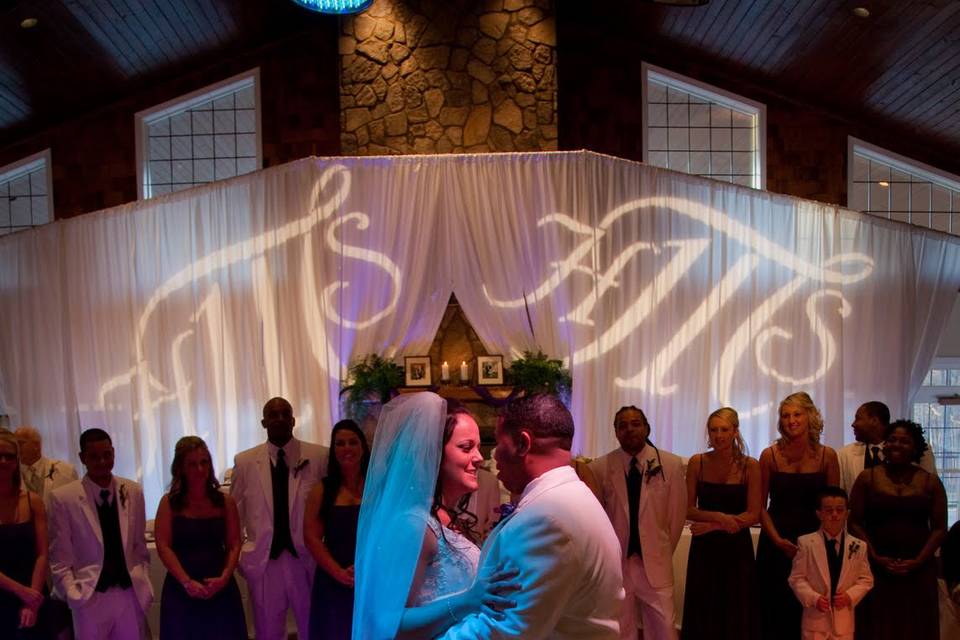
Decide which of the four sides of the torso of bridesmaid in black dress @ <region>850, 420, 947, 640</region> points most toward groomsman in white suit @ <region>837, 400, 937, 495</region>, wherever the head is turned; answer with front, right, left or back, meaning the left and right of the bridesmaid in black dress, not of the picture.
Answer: back

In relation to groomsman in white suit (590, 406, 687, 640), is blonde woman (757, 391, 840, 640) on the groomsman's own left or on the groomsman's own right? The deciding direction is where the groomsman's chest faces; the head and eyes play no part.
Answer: on the groomsman's own left

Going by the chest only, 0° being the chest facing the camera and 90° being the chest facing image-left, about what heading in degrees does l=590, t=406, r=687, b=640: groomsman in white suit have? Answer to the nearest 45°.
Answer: approximately 0°

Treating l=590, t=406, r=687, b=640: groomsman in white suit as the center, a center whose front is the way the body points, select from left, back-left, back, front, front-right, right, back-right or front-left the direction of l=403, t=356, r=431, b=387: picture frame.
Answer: back-right

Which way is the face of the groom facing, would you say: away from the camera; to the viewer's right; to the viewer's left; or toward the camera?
to the viewer's left

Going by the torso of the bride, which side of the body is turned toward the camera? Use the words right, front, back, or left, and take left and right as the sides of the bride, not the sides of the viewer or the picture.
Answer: right

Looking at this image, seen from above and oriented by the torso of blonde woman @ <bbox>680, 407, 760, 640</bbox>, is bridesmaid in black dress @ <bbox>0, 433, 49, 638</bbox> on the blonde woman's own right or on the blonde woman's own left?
on the blonde woman's own right

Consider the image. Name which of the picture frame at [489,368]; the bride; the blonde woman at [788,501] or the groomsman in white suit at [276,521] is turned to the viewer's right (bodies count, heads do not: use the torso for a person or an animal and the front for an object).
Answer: the bride

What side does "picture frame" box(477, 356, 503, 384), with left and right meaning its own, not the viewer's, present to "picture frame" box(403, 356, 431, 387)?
right

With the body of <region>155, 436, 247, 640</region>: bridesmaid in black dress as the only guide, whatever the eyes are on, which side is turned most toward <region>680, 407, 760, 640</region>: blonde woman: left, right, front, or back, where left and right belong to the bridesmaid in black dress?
left

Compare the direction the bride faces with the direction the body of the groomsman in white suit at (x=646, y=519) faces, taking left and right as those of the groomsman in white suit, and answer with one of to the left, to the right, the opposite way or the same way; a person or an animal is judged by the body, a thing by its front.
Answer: to the left
